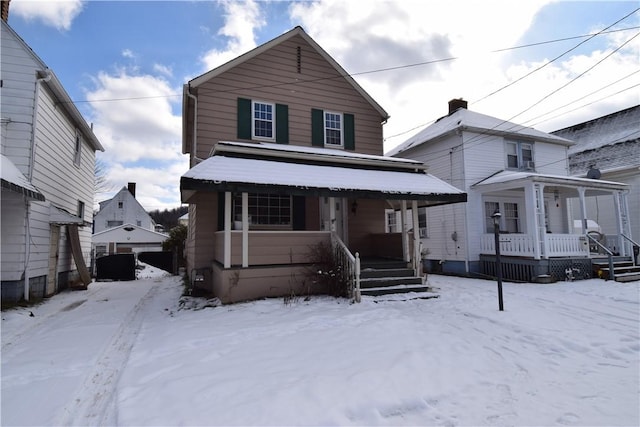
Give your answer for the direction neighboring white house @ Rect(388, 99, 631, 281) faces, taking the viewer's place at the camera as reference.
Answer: facing the viewer and to the right of the viewer

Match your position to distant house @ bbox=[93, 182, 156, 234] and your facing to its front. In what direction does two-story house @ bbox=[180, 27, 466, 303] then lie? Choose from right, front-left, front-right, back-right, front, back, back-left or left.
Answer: front

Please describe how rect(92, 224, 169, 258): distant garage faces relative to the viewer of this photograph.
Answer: facing the viewer

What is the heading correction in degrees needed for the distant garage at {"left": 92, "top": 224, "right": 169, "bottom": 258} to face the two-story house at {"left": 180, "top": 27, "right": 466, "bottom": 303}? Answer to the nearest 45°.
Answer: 0° — it already faces it

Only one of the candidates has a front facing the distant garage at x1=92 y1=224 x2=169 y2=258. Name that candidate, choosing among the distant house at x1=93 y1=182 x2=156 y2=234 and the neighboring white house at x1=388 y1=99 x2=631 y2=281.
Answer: the distant house at x1=93 y1=182 x2=156 y2=234

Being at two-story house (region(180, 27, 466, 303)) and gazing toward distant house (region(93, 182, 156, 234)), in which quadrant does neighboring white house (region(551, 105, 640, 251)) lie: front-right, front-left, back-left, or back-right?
back-right

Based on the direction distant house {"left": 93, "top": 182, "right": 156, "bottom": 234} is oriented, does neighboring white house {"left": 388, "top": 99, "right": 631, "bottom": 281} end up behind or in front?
in front

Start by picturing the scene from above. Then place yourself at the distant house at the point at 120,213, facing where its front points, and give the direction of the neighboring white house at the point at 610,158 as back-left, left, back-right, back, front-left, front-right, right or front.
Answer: front-left

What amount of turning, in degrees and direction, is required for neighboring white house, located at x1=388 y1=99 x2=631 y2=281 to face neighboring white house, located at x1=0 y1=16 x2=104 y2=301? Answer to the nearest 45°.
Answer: approximately 90° to its right

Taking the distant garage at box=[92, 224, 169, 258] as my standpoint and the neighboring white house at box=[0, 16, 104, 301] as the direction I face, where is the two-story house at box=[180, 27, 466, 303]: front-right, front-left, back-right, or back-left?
front-left

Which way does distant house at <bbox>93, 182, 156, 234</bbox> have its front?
toward the camera

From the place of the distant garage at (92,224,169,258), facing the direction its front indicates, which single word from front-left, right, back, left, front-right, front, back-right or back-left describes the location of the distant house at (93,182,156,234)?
back

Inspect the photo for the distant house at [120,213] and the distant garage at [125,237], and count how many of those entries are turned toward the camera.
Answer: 2

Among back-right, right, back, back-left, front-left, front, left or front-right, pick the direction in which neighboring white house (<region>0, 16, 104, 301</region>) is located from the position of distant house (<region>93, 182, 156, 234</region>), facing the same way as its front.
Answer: front

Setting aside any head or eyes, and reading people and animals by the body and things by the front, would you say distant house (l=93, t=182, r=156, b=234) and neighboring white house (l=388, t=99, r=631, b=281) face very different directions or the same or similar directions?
same or similar directions

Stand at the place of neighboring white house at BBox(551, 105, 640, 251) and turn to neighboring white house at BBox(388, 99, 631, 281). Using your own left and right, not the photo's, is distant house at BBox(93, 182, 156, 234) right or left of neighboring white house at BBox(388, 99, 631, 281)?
right
